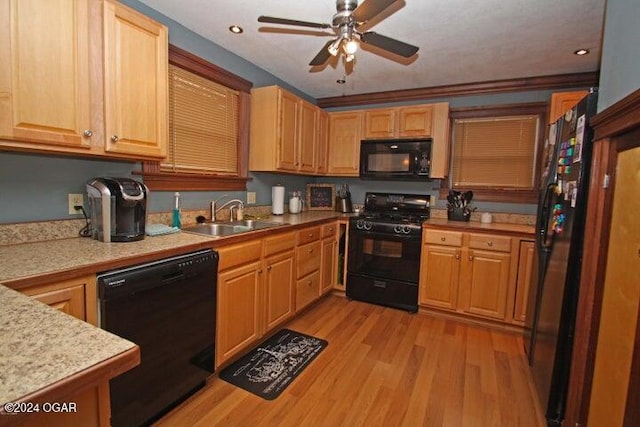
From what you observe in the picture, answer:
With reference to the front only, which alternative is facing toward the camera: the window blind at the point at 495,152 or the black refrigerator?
the window blind

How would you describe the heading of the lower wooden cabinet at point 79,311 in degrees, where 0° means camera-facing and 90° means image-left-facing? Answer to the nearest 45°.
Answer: approximately 315°

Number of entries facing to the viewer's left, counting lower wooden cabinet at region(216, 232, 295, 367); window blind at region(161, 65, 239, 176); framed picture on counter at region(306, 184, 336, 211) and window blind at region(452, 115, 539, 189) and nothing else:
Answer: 0

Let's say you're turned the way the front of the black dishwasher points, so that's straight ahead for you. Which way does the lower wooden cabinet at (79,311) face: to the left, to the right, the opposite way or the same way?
the same way

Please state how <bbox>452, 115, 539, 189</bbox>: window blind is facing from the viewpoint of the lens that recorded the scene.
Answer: facing the viewer

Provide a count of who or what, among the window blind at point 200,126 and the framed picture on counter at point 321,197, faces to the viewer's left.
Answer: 0

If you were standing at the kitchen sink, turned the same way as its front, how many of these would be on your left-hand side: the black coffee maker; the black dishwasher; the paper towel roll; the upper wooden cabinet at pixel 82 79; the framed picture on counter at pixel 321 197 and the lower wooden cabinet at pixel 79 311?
2

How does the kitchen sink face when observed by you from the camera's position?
facing the viewer and to the right of the viewer

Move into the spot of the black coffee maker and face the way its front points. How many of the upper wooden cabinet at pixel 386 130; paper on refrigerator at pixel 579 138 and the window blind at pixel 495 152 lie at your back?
0

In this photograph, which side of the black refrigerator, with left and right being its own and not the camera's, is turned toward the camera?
left

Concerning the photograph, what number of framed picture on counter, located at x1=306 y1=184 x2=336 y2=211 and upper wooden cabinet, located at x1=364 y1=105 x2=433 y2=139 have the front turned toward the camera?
2

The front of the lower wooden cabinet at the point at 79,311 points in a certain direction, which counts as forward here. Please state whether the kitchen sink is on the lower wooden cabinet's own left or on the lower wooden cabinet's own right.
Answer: on the lower wooden cabinet's own left

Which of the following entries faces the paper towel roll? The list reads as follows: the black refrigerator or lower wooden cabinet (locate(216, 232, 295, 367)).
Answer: the black refrigerator

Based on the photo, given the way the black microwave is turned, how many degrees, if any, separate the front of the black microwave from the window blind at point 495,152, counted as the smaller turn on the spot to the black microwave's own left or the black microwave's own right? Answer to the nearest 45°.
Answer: approximately 90° to the black microwave's own left

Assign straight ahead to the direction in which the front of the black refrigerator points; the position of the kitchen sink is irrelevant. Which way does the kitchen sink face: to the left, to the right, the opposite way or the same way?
the opposite way

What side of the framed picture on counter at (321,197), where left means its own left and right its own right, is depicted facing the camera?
front

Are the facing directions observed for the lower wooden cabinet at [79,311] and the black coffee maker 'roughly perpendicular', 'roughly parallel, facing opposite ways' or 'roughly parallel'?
roughly parallel

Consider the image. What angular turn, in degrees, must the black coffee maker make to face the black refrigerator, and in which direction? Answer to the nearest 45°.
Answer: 0° — it already faces it
